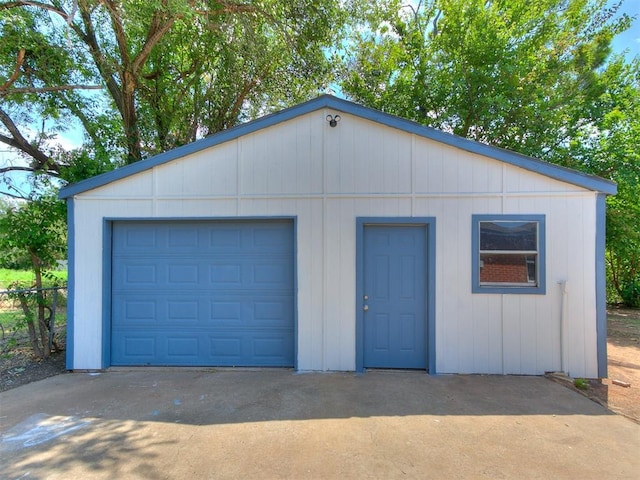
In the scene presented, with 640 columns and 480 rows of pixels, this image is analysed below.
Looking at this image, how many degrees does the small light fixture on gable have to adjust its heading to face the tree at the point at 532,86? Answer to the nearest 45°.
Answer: approximately 135° to its left

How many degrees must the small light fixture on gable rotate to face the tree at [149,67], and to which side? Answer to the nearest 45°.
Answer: approximately 135° to its right

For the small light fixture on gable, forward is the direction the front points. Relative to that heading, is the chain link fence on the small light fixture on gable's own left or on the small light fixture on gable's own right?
on the small light fixture on gable's own right

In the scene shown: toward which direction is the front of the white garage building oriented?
toward the camera

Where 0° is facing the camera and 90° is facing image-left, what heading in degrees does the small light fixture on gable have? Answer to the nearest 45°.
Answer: approximately 0°

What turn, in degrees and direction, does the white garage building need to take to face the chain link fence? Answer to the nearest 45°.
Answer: approximately 90° to its right

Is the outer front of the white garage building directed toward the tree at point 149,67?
no

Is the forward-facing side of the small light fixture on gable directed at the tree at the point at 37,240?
no

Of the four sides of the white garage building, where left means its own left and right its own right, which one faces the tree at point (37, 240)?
right
